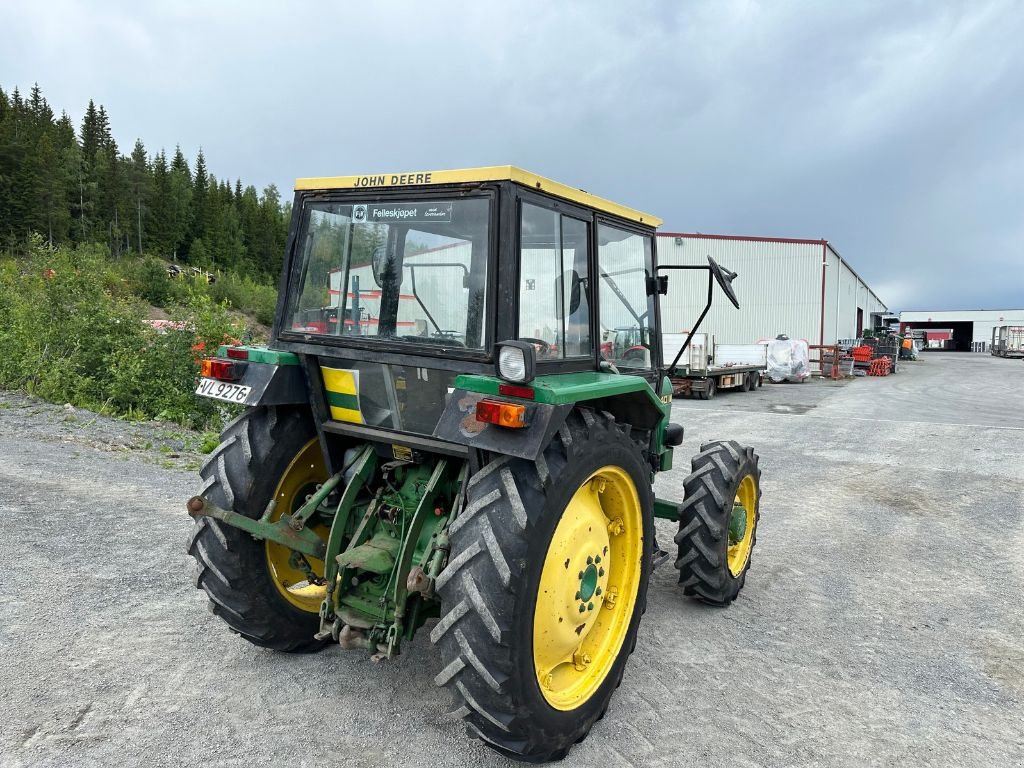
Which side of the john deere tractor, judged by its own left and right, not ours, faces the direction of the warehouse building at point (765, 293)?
front

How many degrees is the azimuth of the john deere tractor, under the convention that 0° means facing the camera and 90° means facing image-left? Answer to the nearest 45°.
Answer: approximately 225°

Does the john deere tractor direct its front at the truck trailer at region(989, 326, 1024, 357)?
yes

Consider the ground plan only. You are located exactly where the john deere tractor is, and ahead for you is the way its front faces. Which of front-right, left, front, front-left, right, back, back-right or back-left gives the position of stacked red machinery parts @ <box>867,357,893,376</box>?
front

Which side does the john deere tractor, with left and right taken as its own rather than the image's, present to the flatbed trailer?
front
